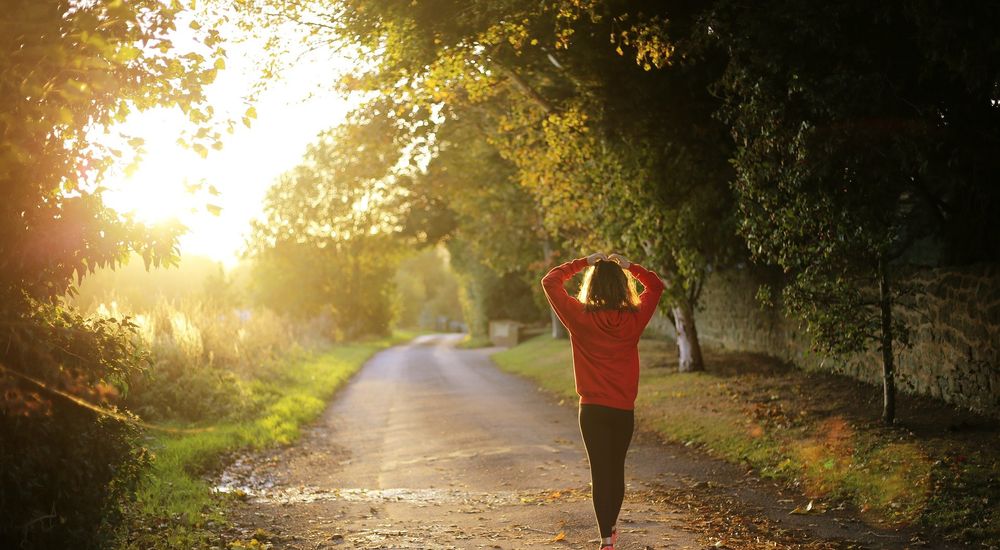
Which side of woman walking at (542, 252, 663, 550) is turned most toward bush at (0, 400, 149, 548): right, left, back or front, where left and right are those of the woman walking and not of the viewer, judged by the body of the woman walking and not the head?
left

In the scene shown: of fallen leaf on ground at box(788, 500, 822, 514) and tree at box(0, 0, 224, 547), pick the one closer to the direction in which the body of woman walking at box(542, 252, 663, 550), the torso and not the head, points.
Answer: the fallen leaf on ground

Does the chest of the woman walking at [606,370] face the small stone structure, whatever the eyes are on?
yes

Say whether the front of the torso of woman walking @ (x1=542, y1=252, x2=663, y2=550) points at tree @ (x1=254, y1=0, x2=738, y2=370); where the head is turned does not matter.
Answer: yes

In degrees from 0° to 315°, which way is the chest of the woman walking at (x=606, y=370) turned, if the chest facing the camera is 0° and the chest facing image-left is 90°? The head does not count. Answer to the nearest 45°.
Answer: approximately 180°

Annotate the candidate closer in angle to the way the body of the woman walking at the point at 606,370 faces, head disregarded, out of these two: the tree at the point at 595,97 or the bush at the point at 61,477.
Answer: the tree

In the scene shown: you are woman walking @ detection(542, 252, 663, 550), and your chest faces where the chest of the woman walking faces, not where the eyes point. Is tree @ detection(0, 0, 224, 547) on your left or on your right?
on your left

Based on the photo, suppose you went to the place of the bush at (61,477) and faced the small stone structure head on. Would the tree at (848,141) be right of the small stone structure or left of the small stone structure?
right
